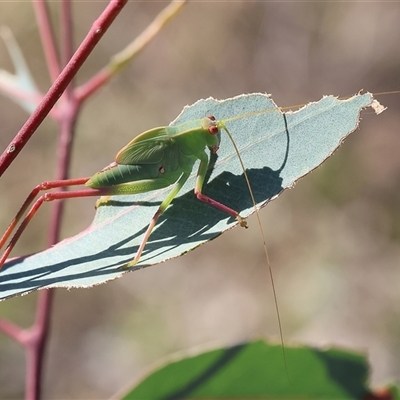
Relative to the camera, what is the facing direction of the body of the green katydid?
to the viewer's right
